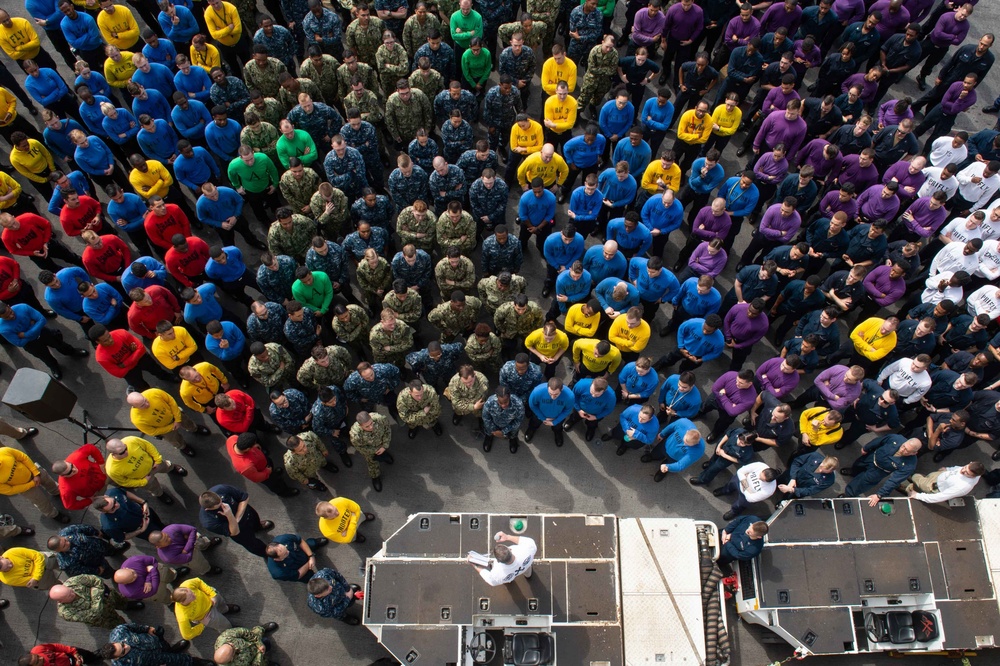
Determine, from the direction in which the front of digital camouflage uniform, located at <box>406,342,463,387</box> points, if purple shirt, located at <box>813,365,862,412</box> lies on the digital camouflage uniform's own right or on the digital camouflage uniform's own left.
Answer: on the digital camouflage uniform's own left

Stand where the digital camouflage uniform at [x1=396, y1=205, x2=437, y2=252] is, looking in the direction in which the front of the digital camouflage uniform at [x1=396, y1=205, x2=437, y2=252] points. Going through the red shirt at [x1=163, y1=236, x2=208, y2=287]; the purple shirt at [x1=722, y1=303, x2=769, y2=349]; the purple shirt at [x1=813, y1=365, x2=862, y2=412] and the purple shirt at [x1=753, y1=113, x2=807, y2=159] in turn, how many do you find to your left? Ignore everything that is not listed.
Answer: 3

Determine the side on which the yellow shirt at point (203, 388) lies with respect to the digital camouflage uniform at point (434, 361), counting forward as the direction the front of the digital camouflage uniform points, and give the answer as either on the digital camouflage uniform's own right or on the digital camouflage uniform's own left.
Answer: on the digital camouflage uniform's own right

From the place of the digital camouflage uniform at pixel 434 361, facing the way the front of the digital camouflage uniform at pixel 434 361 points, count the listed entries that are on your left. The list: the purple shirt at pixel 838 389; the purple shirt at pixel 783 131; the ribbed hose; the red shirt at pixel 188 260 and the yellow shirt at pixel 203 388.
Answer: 3

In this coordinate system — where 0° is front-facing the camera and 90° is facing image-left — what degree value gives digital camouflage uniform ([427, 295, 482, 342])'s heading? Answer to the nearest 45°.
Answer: approximately 0°

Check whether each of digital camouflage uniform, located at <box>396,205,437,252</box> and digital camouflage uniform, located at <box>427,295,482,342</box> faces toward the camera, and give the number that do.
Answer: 2

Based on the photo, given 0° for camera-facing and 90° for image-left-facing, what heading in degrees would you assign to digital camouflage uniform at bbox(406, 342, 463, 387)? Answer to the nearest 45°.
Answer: approximately 0°

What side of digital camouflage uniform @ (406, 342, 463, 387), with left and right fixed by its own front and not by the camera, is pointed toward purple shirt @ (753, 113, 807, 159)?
left
